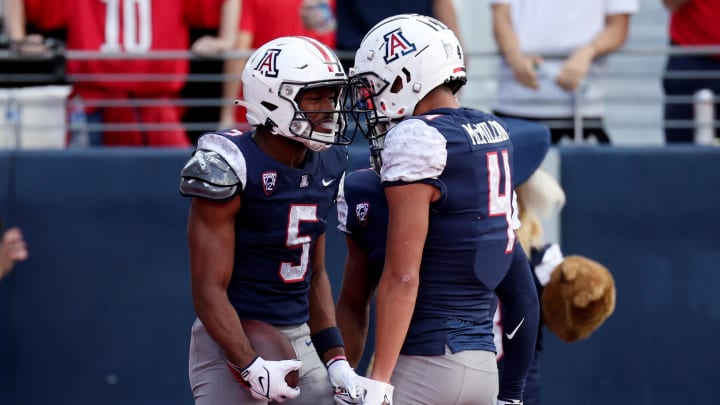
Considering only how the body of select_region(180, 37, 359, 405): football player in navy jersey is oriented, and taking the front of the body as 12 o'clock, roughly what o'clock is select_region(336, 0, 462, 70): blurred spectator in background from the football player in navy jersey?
The blurred spectator in background is roughly at 8 o'clock from the football player in navy jersey.

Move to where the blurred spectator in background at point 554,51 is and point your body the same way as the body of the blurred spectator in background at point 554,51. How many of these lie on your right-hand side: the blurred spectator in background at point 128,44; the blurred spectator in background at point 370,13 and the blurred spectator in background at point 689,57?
2

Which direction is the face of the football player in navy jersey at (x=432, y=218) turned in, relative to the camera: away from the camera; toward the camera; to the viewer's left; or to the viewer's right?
to the viewer's left

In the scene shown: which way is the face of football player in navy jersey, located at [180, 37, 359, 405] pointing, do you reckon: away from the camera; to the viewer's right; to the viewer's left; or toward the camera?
to the viewer's right

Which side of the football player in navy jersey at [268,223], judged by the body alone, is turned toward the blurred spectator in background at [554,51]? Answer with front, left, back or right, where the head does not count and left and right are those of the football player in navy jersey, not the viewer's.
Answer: left

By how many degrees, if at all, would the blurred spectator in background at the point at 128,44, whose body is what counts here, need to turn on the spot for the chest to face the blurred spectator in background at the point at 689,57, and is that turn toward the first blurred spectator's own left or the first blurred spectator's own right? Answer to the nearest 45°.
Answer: approximately 90° to the first blurred spectator's own left

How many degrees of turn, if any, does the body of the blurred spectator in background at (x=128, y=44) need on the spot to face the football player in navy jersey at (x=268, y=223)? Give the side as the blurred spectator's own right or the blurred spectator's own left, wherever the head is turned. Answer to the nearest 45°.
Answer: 0° — they already face them

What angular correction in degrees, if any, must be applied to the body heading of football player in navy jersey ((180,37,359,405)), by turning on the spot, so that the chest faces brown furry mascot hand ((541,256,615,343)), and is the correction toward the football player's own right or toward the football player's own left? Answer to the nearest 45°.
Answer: approximately 90° to the football player's own left

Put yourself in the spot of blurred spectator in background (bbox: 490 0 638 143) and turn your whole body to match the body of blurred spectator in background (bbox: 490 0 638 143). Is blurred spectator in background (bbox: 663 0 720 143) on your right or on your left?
on your left

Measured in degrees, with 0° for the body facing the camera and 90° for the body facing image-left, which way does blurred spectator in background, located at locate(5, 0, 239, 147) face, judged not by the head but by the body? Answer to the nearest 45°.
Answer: approximately 0°

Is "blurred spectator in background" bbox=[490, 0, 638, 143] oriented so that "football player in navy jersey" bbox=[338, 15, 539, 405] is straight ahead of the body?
yes

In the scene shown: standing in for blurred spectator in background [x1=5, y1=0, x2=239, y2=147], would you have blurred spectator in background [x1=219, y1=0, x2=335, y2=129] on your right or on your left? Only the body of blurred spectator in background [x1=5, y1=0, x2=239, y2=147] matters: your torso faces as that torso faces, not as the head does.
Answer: on your left
